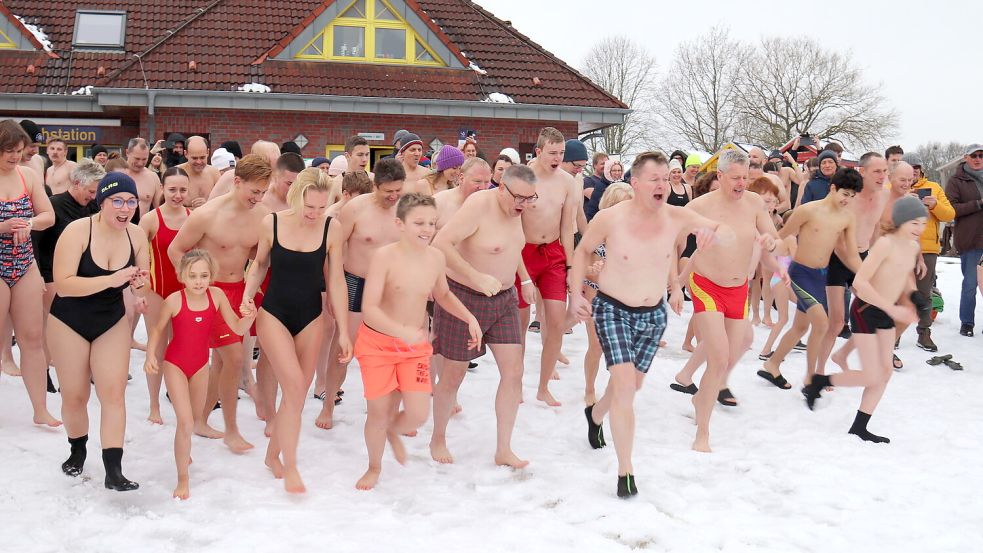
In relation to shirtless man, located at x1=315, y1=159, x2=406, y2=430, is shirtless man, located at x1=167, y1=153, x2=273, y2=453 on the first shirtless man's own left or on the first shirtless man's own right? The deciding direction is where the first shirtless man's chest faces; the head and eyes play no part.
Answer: on the first shirtless man's own right

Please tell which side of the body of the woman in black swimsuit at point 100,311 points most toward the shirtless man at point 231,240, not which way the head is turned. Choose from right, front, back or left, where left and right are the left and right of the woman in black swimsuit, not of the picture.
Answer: left

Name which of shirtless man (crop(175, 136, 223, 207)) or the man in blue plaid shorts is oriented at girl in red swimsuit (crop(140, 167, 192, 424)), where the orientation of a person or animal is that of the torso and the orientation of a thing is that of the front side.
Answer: the shirtless man

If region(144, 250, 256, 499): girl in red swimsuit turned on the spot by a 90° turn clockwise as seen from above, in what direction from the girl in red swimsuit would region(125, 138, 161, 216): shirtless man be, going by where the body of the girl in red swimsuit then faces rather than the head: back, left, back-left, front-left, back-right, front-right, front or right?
right

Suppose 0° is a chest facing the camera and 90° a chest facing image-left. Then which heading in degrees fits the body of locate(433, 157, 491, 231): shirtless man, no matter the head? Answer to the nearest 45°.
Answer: approximately 315°

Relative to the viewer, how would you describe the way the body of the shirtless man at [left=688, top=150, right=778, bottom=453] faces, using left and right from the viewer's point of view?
facing the viewer and to the right of the viewer

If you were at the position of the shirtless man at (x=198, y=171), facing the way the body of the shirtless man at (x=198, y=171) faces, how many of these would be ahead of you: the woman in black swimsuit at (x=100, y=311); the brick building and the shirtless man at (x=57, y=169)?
1

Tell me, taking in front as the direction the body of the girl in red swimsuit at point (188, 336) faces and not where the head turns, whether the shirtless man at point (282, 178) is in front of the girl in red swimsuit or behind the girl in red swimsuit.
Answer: behind

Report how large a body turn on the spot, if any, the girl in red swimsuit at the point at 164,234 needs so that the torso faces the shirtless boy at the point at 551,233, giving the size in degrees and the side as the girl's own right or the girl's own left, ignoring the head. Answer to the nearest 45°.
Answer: approximately 45° to the girl's own left

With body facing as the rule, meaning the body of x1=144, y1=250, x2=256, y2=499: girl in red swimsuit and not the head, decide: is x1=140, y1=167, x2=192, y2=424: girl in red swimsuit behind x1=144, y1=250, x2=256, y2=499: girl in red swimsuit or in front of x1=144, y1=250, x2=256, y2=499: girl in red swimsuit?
behind

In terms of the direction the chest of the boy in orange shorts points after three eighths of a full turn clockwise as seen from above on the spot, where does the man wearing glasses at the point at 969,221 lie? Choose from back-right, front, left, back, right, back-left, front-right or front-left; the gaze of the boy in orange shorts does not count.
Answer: back-right
